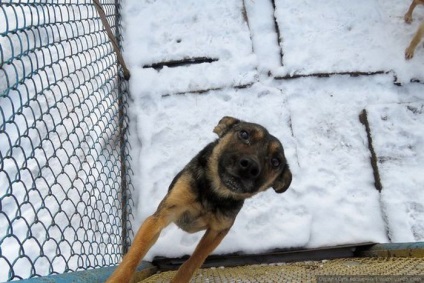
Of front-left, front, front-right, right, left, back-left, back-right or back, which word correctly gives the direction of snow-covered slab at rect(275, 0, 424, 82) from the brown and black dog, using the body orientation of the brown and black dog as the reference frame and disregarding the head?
back-left

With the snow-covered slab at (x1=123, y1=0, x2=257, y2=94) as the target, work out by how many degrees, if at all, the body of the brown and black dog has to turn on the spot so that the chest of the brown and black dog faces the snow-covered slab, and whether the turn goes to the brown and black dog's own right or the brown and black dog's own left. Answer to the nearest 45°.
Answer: approximately 180°

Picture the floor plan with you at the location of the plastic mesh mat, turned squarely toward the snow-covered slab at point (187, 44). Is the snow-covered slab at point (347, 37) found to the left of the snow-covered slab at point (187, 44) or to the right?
right

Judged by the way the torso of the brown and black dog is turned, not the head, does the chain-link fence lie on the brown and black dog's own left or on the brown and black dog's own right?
on the brown and black dog's own right

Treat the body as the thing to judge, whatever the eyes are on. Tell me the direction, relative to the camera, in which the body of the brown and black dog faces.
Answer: toward the camera

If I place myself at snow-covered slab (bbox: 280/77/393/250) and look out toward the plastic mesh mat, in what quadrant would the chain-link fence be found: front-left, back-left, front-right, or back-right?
front-right

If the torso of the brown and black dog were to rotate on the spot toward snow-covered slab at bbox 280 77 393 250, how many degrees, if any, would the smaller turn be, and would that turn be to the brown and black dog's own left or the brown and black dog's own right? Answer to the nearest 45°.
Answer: approximately 135° to the brown and black dog's own left
